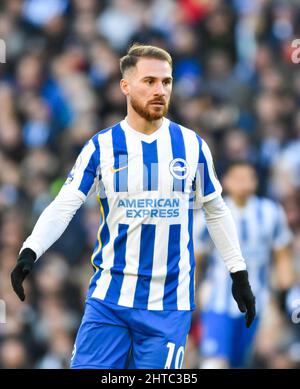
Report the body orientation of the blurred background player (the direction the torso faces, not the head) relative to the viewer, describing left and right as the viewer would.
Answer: facing the viewer
